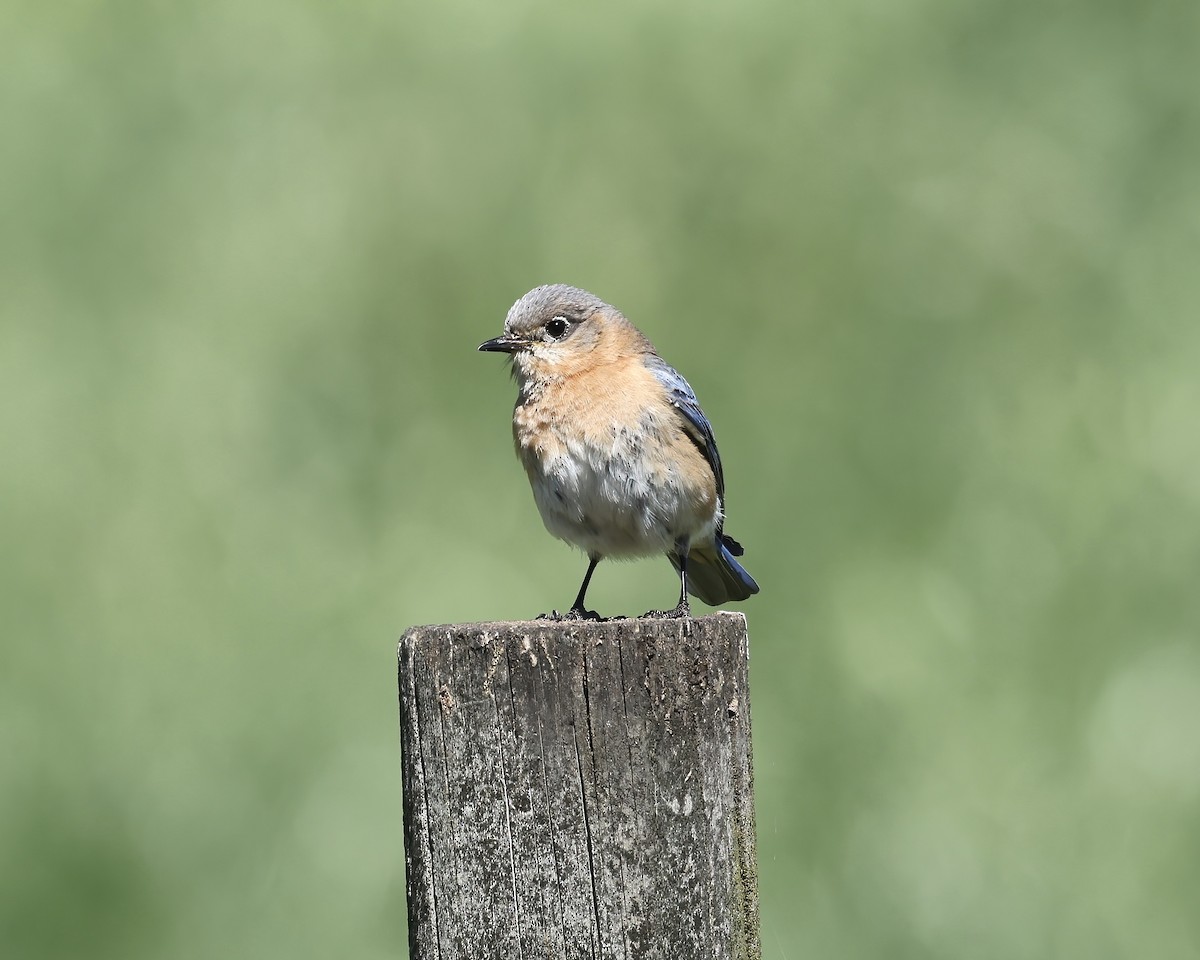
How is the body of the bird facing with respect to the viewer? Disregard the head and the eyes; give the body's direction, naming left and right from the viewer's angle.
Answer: facing the viewer and to the left of the viewer
